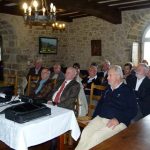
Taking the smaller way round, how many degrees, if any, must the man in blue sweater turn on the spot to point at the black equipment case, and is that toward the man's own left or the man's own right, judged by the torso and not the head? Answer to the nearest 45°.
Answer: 0° — they already face it

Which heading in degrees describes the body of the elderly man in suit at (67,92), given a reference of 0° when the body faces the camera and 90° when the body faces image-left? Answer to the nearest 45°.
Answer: approximately 45°

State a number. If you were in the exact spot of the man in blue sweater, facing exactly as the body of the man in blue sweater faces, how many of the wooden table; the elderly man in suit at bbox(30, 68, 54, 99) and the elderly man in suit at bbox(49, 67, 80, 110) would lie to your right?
2

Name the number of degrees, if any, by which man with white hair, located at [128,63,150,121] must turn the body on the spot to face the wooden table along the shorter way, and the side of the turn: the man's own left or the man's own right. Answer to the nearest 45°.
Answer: approximately 45° to the man's own left

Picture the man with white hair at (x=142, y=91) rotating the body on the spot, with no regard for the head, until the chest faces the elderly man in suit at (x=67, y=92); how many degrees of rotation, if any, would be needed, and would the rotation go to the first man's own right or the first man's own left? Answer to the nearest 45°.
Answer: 0° — they already face them

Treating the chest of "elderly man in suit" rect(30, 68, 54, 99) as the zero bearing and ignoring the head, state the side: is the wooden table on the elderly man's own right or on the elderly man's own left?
on the elderly man's own left

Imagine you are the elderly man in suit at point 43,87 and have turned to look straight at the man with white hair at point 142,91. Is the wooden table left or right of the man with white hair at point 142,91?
right

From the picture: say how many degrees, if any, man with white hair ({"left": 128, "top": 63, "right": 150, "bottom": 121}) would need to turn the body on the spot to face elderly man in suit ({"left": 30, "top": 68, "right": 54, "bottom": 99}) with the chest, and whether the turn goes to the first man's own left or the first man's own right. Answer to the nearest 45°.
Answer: approximately 45° to the first man's own right

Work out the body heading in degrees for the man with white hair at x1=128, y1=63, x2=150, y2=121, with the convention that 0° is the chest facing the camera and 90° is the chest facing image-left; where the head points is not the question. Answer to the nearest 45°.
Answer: approximately 45°

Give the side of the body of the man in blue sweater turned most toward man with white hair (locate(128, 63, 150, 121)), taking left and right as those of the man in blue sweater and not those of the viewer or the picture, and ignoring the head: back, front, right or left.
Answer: back

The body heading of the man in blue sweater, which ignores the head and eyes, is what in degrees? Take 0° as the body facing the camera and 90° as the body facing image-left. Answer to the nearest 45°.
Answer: approximately 45°
